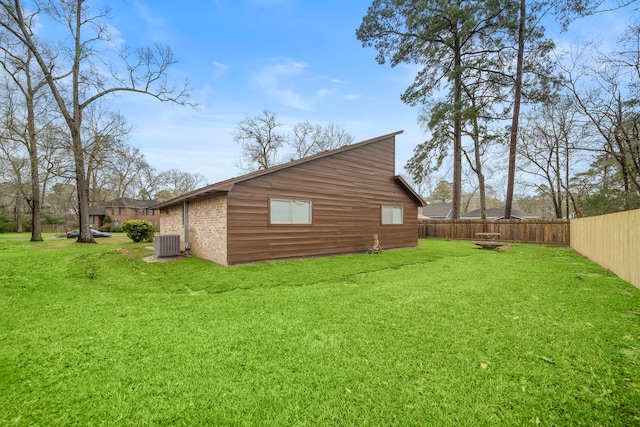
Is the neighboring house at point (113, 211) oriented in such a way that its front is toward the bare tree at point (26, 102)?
yes

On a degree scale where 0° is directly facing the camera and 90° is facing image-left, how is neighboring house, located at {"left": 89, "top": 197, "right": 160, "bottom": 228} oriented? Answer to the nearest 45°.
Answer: approximately 0°

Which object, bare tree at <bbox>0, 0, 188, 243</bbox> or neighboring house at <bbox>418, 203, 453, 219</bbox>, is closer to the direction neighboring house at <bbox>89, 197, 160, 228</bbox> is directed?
the bare tree
